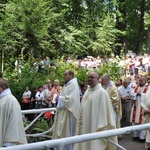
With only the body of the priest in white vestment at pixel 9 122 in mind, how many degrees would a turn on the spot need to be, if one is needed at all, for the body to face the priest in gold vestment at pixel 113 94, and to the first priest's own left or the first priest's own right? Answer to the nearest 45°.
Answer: approximately 135° to the first priest's own right

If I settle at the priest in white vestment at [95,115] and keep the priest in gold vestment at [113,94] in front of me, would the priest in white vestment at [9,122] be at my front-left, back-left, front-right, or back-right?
back-left

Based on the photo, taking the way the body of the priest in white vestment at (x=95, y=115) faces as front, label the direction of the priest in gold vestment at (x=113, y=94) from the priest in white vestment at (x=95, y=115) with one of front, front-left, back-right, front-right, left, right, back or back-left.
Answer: back-right

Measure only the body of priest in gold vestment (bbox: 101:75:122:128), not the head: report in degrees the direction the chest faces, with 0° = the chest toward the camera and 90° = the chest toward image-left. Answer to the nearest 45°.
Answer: approximately 90°

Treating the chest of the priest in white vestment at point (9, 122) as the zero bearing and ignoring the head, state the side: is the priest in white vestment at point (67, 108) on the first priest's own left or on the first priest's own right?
on the first priest's own right

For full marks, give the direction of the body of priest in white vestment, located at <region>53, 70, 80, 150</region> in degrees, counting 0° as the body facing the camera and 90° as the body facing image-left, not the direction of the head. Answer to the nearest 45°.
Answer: approximately 90°

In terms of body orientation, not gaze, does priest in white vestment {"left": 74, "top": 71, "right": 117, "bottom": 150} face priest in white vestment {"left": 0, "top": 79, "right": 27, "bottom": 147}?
yes

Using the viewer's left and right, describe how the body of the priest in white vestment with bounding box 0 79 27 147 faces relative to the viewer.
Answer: facing to the left of the viewer
